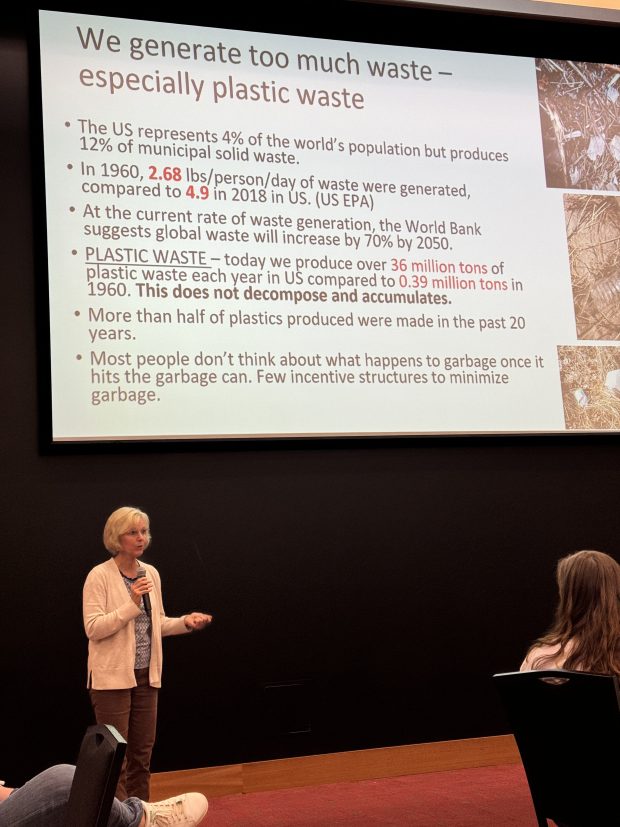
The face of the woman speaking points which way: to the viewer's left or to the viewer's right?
to the viewer's right

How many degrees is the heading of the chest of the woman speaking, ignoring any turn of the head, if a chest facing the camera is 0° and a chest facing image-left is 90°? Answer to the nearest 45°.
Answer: approximately 315°
